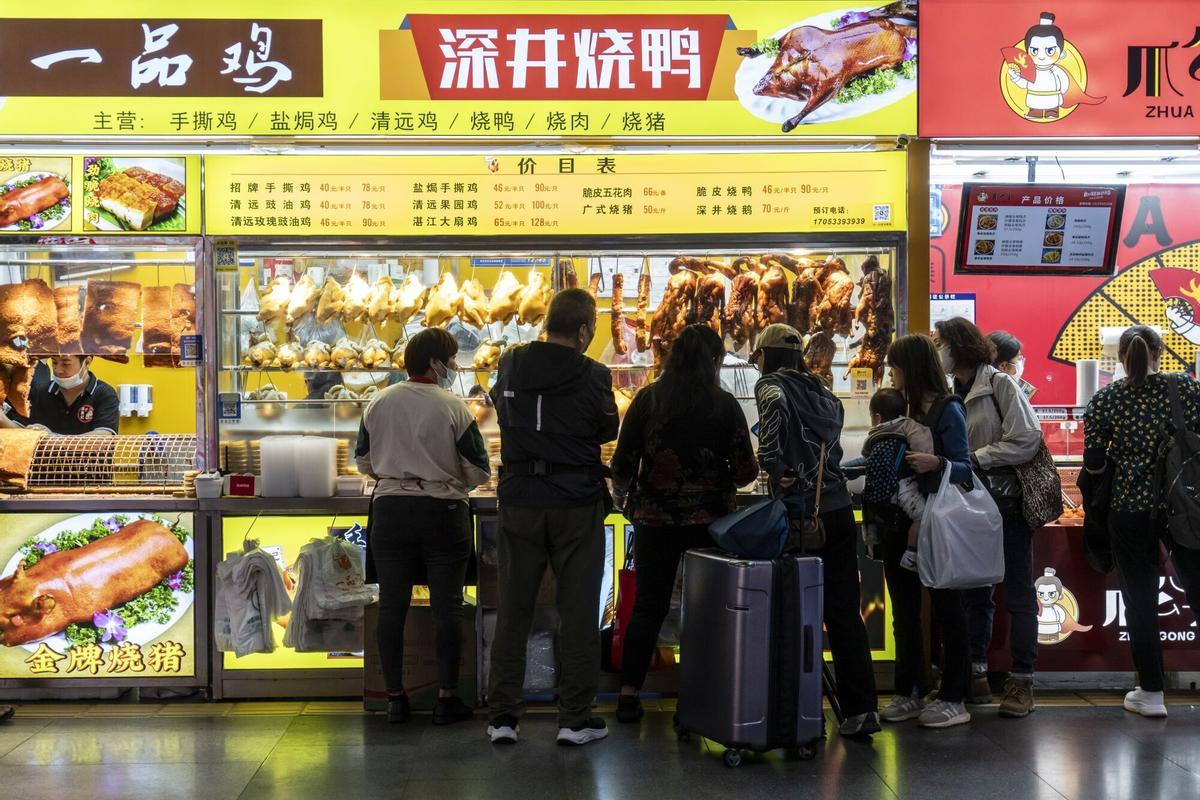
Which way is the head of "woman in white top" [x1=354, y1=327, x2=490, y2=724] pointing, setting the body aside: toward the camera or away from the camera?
away from the camera

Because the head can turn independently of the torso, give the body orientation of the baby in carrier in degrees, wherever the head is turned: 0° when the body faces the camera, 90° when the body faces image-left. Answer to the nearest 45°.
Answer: approximately 225°

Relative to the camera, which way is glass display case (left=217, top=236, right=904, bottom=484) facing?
toward the camera

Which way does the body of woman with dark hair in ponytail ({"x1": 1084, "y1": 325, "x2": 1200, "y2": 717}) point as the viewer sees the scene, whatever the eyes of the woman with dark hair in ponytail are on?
away from the camera

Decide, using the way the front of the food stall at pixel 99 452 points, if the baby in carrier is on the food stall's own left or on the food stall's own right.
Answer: on the food stall's own left

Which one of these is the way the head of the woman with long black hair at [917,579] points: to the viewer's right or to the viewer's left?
to the viewer's left

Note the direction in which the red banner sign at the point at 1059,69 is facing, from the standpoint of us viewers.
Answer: facing the viewer

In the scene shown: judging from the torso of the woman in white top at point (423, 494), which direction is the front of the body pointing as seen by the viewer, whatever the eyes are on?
away from the camera

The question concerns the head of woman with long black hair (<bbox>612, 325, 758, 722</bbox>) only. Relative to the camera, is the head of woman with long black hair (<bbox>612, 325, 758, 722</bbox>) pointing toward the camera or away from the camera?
away from the camera

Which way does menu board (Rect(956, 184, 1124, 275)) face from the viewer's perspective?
toward the camera
